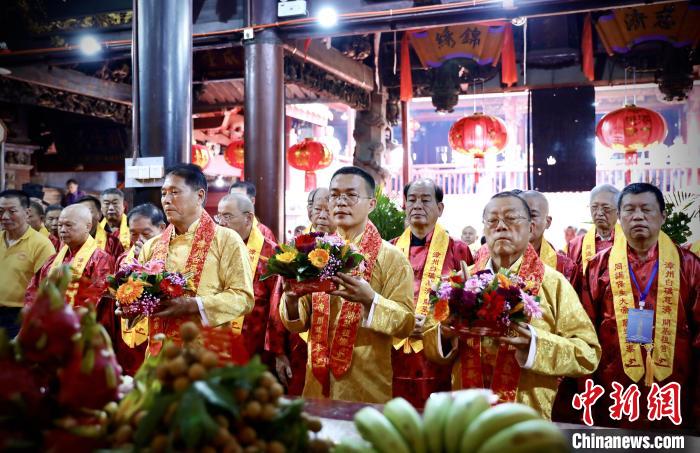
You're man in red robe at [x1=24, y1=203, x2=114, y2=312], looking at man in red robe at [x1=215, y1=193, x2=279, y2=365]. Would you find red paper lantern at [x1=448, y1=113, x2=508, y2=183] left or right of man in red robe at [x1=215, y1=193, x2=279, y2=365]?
left

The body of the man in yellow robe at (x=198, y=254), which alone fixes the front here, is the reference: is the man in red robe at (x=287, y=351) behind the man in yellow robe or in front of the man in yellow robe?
behind

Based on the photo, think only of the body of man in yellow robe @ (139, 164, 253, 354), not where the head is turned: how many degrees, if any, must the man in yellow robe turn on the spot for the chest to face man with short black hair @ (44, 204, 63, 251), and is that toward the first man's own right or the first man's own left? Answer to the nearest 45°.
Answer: approximately 135° to the first man's own right

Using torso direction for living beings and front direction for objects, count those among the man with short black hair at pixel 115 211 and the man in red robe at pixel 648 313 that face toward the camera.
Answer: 2

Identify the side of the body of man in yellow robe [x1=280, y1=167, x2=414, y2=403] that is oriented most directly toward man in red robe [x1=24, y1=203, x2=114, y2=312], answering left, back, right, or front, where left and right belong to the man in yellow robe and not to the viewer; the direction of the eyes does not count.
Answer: right

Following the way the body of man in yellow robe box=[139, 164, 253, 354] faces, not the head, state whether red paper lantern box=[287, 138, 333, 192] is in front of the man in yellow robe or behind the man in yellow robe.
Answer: behind

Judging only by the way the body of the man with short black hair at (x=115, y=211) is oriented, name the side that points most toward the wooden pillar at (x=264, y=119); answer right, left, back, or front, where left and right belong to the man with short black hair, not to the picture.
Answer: left

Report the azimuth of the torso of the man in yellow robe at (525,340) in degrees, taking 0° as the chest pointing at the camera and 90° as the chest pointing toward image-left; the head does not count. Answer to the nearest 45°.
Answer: approximately 45°

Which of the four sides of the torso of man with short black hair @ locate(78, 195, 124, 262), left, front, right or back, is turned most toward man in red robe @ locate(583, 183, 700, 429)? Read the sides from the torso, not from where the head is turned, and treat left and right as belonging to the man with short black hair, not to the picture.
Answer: left
